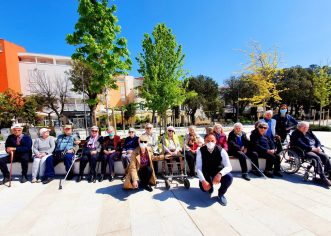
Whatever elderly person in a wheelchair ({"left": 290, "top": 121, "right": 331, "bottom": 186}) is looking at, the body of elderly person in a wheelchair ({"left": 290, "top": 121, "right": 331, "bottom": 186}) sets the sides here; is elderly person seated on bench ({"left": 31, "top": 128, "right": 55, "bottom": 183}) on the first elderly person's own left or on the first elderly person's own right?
on the first elderly person's own right

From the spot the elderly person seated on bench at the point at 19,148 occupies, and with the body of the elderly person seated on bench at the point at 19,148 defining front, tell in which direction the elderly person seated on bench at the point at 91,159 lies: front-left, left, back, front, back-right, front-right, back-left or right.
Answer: front-left

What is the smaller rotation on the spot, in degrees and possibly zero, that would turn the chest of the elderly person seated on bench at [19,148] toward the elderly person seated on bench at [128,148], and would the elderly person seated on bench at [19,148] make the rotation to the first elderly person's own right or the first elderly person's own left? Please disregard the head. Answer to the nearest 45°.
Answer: approximately 45° to the first elderly person's own left

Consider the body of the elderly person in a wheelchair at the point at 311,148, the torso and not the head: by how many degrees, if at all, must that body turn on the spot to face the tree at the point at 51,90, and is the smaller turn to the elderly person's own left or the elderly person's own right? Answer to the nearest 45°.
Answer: approximately 135° to the elderly person's own right

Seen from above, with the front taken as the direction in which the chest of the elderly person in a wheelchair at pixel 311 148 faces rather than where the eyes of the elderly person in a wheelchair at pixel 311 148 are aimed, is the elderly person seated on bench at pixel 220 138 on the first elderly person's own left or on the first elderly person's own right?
on the first elderly person's own right

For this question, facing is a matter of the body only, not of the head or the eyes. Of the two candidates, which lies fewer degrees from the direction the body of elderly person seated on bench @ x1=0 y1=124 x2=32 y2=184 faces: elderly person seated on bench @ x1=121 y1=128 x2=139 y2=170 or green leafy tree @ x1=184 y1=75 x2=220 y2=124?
the elderly person seated on bench

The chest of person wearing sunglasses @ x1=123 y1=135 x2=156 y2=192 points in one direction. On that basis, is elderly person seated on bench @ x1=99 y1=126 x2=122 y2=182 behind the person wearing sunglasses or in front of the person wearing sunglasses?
behind

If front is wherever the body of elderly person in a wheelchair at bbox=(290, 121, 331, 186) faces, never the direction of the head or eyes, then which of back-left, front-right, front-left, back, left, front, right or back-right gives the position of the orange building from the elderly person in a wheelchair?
back-right

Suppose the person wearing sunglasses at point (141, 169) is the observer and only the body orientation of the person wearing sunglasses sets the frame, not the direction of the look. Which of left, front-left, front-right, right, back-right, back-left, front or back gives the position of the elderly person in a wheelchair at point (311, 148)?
left
